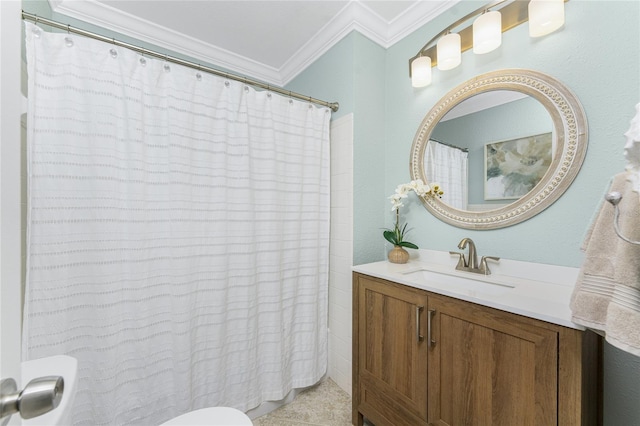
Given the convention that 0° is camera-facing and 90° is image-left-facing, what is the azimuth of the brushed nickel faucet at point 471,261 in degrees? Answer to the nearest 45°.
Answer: approximately 45°

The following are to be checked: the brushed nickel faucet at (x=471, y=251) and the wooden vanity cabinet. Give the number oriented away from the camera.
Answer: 0

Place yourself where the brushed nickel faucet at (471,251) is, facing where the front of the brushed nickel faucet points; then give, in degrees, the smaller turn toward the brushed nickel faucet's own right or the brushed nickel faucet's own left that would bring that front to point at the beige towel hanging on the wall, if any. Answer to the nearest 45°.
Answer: approximately 90° to the brushed nickel faucet's own left

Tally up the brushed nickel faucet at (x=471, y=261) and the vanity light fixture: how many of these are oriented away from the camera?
0

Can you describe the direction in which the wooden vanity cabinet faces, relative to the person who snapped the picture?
facing the viewer and to the left of the viewer
